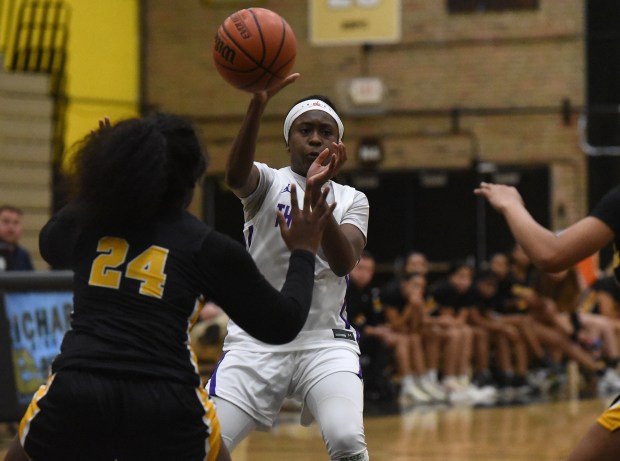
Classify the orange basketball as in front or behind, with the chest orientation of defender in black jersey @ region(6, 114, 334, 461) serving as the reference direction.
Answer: in front

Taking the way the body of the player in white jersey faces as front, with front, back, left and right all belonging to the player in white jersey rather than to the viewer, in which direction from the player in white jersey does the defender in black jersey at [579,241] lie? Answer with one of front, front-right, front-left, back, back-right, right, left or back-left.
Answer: front-left

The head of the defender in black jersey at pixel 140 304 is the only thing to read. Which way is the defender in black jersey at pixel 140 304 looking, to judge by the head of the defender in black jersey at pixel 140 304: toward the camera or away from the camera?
away from the camera

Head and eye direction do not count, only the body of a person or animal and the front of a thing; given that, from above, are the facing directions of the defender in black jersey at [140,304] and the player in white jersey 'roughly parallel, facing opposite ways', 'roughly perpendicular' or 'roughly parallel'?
roughly parallel, facing opposite ways

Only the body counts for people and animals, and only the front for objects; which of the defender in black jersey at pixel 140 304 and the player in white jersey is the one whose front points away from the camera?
the defender in black jersey

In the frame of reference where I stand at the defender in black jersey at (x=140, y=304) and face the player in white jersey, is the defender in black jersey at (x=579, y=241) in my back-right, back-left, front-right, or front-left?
front-right

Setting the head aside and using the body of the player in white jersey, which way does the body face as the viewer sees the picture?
toward the camera

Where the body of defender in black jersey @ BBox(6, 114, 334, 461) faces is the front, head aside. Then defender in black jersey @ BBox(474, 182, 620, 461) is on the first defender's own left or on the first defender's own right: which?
on the first defender's own right

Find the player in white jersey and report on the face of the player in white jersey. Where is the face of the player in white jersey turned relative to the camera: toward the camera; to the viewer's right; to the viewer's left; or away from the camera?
toward the camera

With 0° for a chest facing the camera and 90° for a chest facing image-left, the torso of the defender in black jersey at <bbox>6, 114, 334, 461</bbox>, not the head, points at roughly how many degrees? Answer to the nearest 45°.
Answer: approximately 180°

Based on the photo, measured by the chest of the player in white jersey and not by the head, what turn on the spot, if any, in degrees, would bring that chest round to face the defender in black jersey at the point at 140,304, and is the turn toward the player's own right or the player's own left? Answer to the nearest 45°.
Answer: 0° — they already face them

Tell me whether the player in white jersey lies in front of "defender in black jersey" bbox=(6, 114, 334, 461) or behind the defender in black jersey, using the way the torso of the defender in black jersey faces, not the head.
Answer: in front

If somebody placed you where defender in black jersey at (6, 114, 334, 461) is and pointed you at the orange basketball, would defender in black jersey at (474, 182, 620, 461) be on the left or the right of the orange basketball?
right

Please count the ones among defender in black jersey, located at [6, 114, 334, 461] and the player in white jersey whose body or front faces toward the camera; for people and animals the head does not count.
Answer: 1
